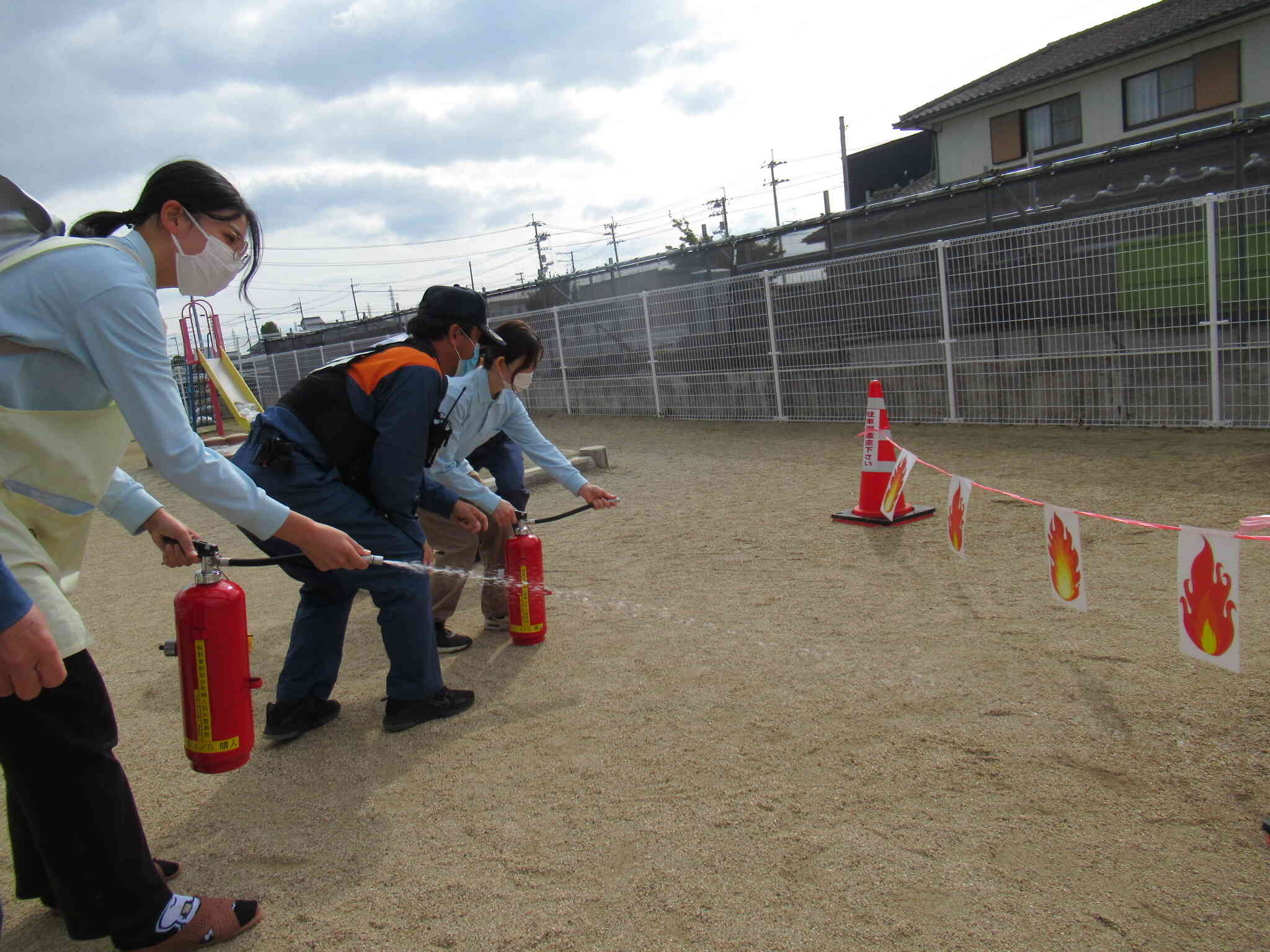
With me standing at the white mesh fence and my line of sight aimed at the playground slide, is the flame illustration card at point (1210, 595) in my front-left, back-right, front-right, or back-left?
back-left

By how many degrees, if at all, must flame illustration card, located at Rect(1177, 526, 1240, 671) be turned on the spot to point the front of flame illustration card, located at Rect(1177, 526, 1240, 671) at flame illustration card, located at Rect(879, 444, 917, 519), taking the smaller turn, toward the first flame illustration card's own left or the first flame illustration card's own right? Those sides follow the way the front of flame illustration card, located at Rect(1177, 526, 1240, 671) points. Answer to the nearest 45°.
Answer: approximately 90° to the first flame illustration card's own right

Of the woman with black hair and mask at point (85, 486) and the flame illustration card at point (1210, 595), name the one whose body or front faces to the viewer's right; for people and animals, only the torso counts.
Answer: the woman with black hair and mask

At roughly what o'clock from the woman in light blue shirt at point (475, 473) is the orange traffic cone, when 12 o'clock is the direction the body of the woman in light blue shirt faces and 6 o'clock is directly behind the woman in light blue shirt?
The orange traffic cone is roughly at 11 o'clock from the woman in light blue shirt.

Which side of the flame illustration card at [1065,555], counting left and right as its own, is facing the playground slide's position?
right

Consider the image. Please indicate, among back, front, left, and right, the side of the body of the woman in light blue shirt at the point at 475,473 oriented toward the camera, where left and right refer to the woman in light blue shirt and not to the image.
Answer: right

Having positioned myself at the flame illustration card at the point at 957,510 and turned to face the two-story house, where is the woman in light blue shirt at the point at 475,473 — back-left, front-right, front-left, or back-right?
back-left

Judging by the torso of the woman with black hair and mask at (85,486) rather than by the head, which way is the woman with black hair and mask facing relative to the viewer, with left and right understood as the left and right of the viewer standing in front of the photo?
facing to the right of the viewer

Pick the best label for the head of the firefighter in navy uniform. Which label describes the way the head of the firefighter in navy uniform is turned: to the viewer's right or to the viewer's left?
to the viewer's right

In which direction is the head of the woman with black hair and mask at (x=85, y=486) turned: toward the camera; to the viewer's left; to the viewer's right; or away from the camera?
to the viewer's right

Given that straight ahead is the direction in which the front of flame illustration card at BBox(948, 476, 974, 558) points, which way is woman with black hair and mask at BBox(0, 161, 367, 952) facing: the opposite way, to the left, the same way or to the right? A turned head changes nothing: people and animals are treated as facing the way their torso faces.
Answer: the opposite way

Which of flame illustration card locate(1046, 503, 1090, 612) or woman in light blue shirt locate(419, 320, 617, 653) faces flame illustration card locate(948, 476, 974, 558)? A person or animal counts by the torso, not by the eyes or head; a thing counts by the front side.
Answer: the woman in light blue shirt

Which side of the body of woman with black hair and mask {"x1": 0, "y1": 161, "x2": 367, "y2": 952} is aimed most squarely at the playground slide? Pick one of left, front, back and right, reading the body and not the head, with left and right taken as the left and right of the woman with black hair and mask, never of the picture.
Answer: left

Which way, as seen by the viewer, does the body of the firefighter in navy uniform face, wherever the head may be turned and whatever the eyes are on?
to the viewer's right

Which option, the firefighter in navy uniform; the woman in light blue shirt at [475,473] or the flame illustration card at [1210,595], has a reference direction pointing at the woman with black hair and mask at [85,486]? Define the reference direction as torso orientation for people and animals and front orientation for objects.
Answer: the flame illustration card
